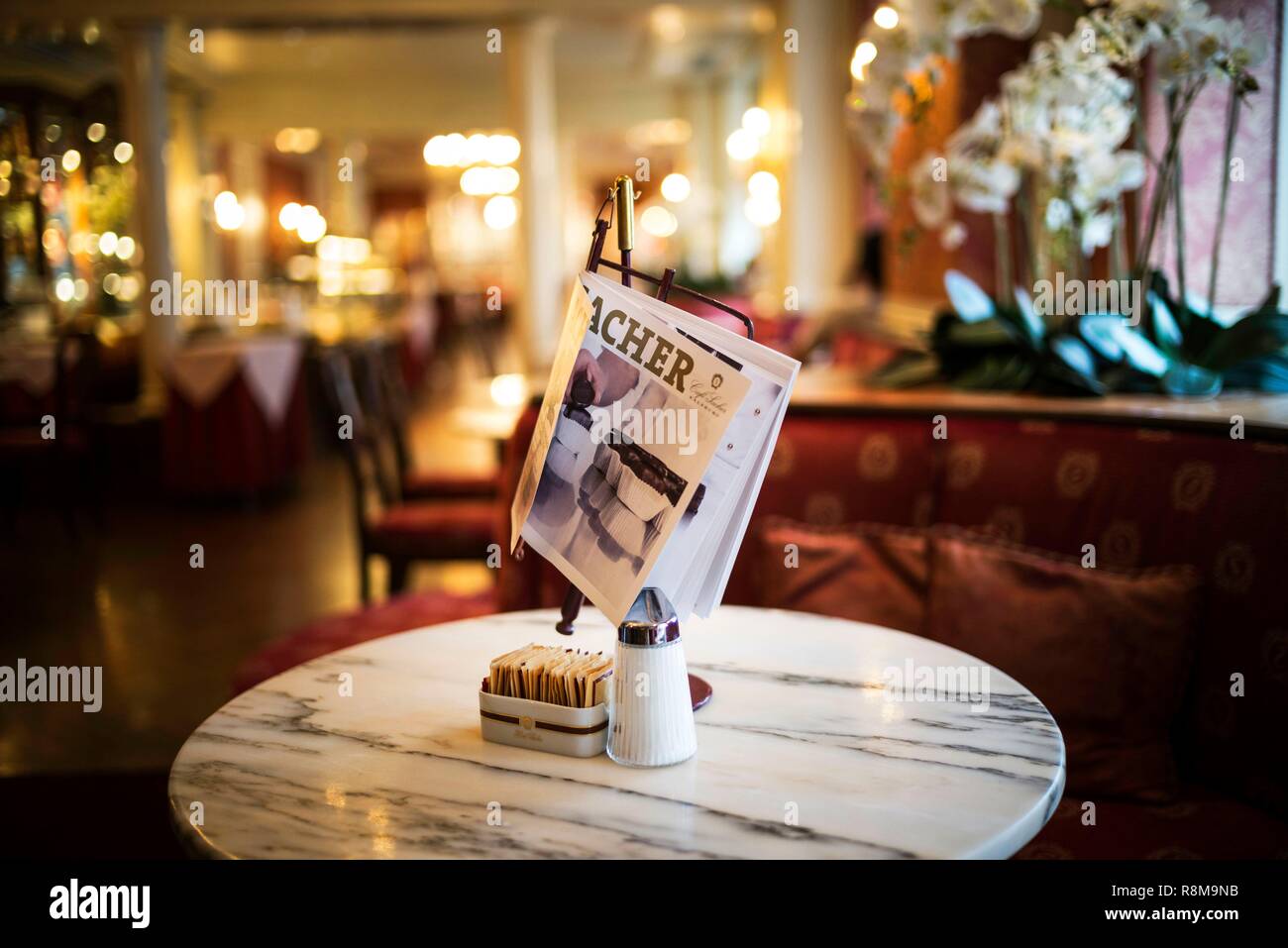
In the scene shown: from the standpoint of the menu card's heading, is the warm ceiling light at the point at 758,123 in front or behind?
behind

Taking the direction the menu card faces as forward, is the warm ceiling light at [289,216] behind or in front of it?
behind

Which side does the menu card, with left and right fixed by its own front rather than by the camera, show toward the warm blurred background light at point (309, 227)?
back

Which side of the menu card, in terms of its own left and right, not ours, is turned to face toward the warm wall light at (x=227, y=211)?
back

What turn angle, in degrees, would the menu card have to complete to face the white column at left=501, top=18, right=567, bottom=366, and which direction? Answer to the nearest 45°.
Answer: approximately 180°

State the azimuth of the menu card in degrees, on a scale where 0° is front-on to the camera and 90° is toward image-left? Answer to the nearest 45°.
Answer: approximately 0°
